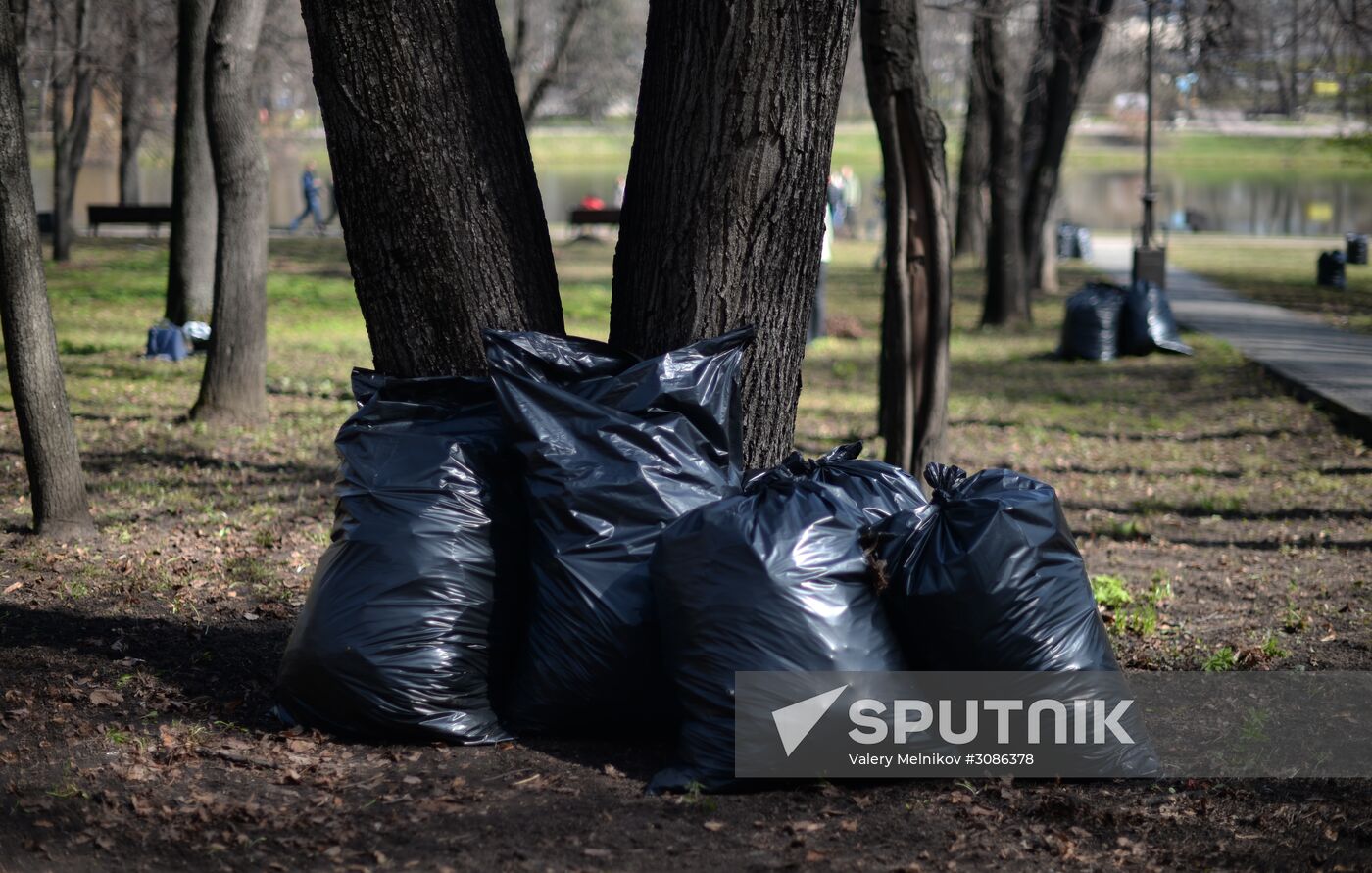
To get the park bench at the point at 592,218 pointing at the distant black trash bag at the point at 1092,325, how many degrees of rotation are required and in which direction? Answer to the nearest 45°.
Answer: approximately 180°

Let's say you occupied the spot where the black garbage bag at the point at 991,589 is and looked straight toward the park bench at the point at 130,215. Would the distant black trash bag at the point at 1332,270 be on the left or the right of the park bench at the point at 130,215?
right

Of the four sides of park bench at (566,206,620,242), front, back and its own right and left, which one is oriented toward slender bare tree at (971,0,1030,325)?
back

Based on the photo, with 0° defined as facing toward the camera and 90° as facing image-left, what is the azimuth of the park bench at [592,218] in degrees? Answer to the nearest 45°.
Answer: approximately 180°

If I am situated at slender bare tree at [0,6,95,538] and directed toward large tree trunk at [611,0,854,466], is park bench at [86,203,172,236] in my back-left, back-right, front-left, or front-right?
back-left

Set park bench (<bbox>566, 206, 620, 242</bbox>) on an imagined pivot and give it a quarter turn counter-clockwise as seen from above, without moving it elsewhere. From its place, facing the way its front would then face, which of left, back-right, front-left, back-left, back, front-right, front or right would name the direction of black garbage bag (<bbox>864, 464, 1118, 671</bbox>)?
left

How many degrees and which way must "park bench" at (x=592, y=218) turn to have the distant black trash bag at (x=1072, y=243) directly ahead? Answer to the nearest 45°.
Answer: approximately 90° to its right

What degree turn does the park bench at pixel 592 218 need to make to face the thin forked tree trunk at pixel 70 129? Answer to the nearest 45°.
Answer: approximately 135° to its left

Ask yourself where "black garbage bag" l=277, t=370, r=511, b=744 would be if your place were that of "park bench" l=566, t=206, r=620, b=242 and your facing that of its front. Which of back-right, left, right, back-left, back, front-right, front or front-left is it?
back

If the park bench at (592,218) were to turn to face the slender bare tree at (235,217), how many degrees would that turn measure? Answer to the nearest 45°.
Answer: approximately 180°

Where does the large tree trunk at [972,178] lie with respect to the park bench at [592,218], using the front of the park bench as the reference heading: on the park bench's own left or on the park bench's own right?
on the park bench's own right

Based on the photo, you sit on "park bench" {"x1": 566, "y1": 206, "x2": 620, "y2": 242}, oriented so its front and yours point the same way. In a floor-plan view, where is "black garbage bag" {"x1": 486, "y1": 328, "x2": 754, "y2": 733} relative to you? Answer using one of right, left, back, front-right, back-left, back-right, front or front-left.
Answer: back
